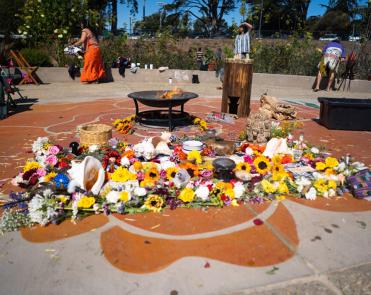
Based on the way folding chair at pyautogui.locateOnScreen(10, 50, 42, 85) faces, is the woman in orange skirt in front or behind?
in front

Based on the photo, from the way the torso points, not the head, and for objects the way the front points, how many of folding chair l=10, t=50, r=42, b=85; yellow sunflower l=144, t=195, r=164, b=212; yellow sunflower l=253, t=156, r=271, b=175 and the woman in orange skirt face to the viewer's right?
1

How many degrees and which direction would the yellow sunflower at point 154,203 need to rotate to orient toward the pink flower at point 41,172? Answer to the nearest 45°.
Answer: approximately 135° to its right

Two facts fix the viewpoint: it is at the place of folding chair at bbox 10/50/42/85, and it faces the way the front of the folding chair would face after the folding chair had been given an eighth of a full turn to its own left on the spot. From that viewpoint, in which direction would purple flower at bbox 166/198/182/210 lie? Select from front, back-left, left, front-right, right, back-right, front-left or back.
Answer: back-right

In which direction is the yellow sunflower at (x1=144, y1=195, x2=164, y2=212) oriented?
toward the camera

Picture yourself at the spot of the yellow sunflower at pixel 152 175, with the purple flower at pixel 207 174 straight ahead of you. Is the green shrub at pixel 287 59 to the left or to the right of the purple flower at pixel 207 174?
left

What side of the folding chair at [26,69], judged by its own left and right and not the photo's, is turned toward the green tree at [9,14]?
left

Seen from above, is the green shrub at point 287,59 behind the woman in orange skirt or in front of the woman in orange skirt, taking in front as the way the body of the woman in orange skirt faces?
behind

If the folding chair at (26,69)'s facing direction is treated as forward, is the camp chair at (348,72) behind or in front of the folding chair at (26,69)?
in front

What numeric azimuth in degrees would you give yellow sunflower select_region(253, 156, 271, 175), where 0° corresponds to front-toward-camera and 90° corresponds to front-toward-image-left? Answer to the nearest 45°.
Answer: approximately 0°

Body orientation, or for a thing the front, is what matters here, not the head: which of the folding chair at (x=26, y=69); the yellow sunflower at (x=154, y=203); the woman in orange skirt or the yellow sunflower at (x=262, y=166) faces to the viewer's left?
the woman in orange skirt
